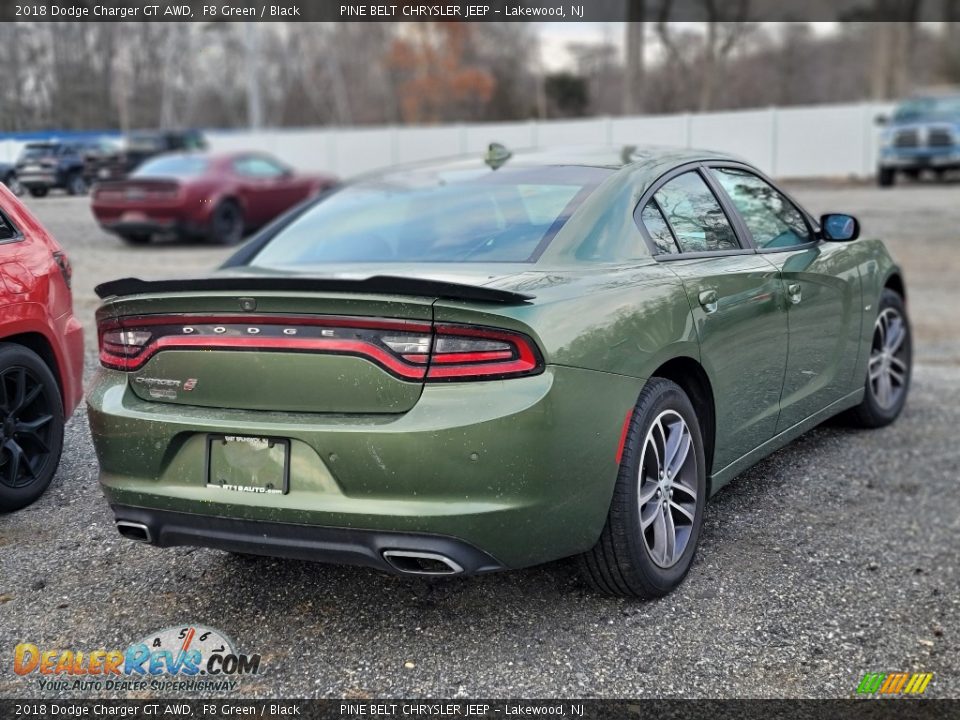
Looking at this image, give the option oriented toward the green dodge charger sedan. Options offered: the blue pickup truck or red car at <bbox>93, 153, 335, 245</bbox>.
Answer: the blue pickup truck

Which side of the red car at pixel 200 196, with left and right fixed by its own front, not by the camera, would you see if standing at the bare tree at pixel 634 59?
front

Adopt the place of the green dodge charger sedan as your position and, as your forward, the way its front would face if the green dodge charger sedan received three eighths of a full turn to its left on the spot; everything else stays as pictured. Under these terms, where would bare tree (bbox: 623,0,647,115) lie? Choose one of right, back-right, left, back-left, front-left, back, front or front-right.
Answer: right

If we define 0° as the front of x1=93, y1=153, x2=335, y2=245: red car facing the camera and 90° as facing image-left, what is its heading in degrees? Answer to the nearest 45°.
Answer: approximately 225°

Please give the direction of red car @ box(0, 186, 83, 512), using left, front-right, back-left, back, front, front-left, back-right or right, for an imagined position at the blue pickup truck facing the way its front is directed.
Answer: front

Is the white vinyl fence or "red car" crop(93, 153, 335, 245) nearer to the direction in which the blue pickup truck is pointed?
the red car

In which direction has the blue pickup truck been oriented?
toward the camera

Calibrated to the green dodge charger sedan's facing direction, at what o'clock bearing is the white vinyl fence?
The white vinyl fence is roughly at 11 o'clock from the green dodge charger sedan.

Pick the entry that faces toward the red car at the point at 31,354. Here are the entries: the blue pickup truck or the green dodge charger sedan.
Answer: the blue pickup truck

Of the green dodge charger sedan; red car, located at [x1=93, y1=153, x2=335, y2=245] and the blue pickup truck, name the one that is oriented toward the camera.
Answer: the blue pickup truck

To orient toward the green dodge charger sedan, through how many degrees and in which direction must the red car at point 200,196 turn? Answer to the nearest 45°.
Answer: approximately 135° to its right

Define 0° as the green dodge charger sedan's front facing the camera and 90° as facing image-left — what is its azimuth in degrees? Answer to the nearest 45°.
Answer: approximately 225°

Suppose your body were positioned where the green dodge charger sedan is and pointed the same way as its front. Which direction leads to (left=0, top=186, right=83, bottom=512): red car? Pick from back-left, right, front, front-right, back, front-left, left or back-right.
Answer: left
